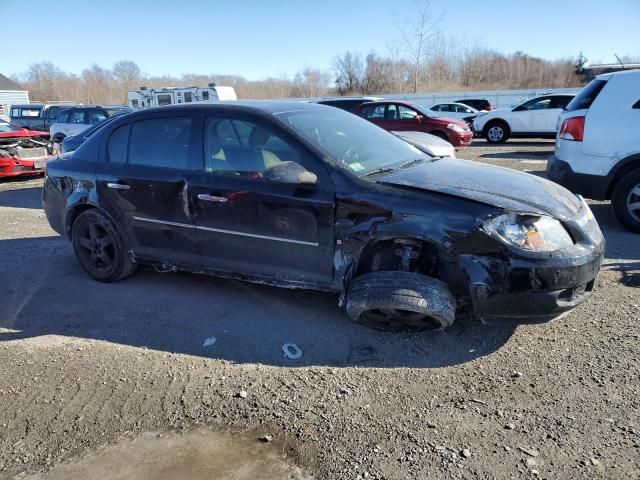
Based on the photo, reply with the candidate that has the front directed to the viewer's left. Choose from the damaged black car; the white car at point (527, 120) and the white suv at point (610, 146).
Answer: the white car

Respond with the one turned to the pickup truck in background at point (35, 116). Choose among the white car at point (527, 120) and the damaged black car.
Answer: the white car

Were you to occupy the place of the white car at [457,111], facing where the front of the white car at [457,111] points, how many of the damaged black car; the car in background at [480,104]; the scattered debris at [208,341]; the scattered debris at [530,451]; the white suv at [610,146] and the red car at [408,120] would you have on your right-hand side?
5

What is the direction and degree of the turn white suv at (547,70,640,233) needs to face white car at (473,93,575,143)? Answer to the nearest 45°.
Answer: approximately 45° to its left

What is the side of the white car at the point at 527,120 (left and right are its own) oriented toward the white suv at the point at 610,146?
left

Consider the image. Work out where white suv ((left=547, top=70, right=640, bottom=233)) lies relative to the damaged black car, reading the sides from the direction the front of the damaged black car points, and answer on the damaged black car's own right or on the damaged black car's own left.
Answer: on the damaged black car's own left

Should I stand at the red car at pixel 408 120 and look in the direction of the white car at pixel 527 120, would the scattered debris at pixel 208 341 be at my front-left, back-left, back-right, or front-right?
back-right

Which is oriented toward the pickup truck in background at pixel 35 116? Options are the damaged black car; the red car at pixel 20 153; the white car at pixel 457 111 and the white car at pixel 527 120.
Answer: the white car at pixel 527 120

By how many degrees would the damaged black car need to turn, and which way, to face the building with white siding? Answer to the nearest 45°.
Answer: approximately 180°

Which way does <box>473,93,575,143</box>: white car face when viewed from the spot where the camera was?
facing to the left of the viewer

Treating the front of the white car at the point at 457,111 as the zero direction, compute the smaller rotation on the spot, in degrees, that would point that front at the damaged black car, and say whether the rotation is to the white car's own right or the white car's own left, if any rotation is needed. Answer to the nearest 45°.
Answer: approximately 90° to the white car's own right

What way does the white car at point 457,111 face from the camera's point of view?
to the viewer's right

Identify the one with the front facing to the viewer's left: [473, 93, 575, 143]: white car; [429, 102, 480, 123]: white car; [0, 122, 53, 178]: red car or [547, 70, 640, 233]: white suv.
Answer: [473, 93, 575, 143]: white car

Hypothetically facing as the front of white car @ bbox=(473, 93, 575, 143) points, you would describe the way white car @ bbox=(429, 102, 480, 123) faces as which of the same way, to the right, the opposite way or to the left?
the opposite way

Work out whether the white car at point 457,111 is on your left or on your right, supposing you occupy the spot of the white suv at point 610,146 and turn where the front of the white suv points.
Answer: on your left
